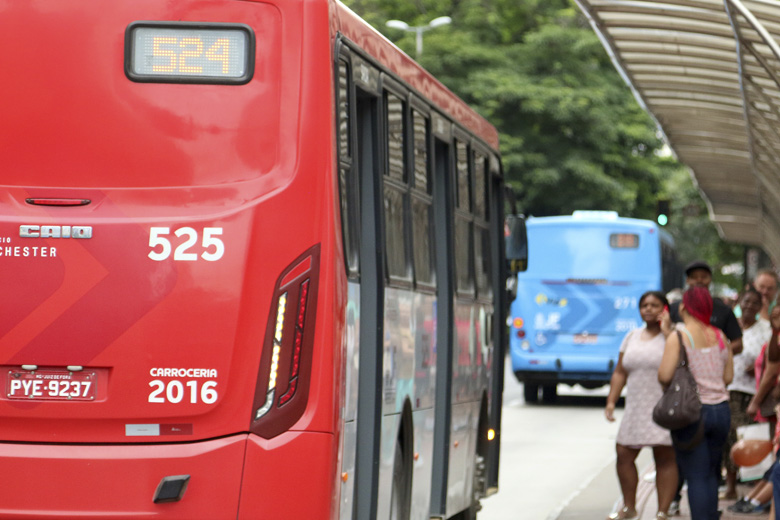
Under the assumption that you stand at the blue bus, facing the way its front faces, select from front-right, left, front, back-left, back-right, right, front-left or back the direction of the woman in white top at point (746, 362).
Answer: back

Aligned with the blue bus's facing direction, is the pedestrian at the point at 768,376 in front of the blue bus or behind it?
behind

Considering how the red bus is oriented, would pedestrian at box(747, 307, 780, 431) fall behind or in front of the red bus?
in front

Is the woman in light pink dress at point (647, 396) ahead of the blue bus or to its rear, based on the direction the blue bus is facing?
to the rear

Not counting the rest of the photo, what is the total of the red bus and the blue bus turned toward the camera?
0

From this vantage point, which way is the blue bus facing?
away from the camera

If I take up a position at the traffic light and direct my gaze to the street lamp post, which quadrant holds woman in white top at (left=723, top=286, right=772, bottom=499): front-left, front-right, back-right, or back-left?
back-left

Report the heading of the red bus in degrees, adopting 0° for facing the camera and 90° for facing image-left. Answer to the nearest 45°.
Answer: approximately 225°
